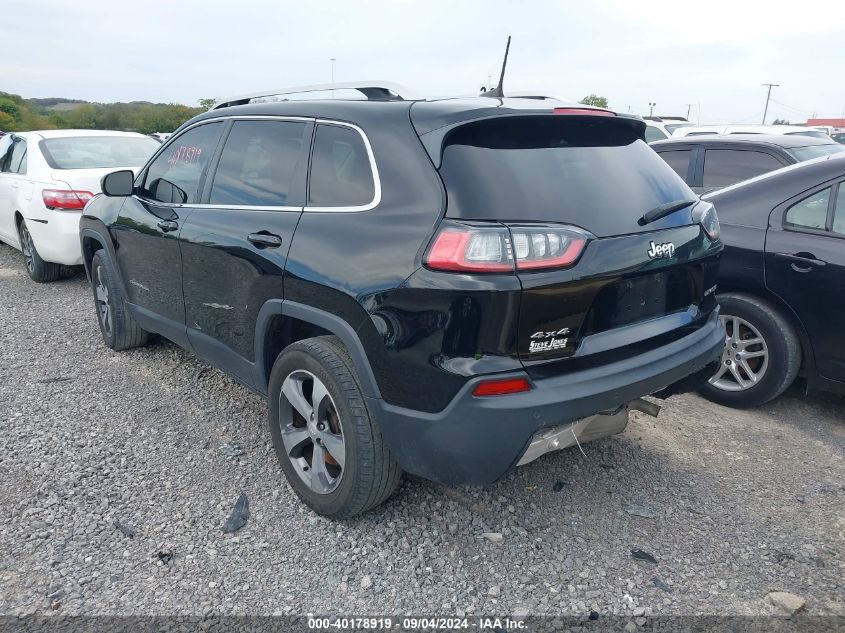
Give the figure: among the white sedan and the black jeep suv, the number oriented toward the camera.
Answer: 0

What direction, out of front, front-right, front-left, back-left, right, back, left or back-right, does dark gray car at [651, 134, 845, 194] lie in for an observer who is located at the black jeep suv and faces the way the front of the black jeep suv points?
right

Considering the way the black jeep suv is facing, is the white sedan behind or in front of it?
in front

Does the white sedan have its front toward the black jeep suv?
no

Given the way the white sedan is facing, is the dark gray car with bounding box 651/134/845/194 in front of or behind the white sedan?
behind

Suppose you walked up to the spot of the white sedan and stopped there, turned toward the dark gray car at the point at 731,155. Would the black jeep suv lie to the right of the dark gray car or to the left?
right

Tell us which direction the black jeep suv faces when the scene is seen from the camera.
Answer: facing away from the viewer and to the left of the viewer

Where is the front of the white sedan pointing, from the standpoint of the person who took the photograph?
facing away from the viewer and to the left of the viewer

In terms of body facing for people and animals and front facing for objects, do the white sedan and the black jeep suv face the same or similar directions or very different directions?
same or similar directions

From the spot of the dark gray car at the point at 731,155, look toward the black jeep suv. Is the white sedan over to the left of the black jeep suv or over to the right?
right
